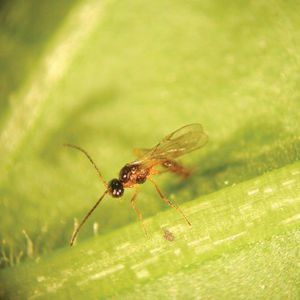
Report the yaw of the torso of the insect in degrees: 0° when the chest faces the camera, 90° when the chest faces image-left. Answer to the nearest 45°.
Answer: approximately 90°

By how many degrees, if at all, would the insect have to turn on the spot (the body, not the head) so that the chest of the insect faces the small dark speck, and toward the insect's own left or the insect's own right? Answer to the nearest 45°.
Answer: approximately 90° to the insect's own left
